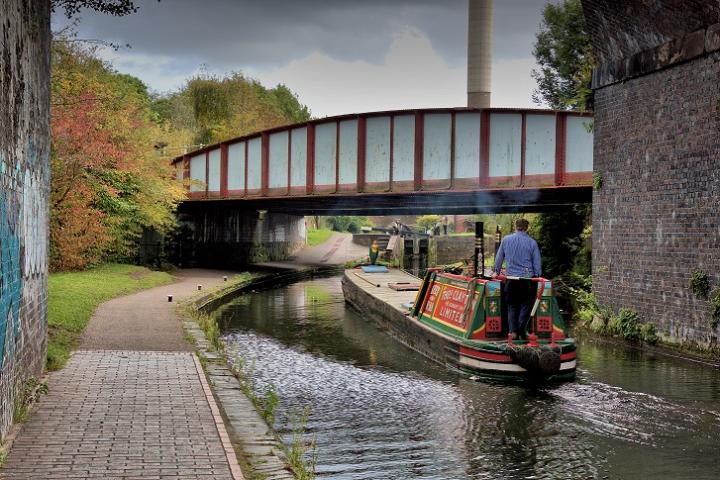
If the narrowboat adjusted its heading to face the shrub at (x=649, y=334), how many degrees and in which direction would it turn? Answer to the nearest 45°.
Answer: approximately 90° to its right

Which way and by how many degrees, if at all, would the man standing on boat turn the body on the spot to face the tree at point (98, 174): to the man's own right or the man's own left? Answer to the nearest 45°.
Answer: approximately 45° to the man's own left

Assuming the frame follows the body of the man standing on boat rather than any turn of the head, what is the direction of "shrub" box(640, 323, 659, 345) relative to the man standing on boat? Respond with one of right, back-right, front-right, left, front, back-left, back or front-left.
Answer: front-right

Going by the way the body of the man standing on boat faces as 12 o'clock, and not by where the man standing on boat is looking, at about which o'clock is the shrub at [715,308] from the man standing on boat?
The shrub is roughly at 2 o'clock from the man standing on boat.

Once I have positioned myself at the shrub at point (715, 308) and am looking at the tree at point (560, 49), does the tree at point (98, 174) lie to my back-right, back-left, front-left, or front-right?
front-left

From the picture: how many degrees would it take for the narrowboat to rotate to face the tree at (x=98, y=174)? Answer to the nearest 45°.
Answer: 0° — it already faces it

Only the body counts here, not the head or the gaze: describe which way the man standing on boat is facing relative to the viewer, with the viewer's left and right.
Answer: facing away from the viewer

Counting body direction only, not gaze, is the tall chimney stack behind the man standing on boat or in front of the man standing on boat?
in front

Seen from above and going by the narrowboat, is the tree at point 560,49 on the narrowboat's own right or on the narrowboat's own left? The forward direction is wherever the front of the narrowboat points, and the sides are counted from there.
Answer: on the narrowboat's own right

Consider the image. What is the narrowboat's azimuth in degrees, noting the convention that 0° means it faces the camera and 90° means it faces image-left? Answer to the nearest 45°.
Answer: approximately 135°
